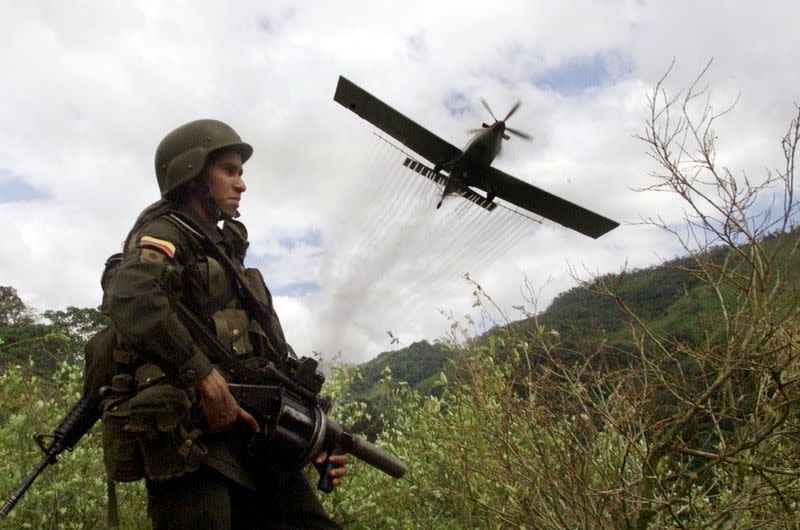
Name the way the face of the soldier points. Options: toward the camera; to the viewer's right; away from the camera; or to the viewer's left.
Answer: to the viewer's right

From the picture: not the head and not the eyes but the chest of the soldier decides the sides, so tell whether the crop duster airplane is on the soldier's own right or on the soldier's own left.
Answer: on the soldier's own left

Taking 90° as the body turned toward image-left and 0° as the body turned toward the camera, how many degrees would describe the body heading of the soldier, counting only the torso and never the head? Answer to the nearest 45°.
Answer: approximately 270°
